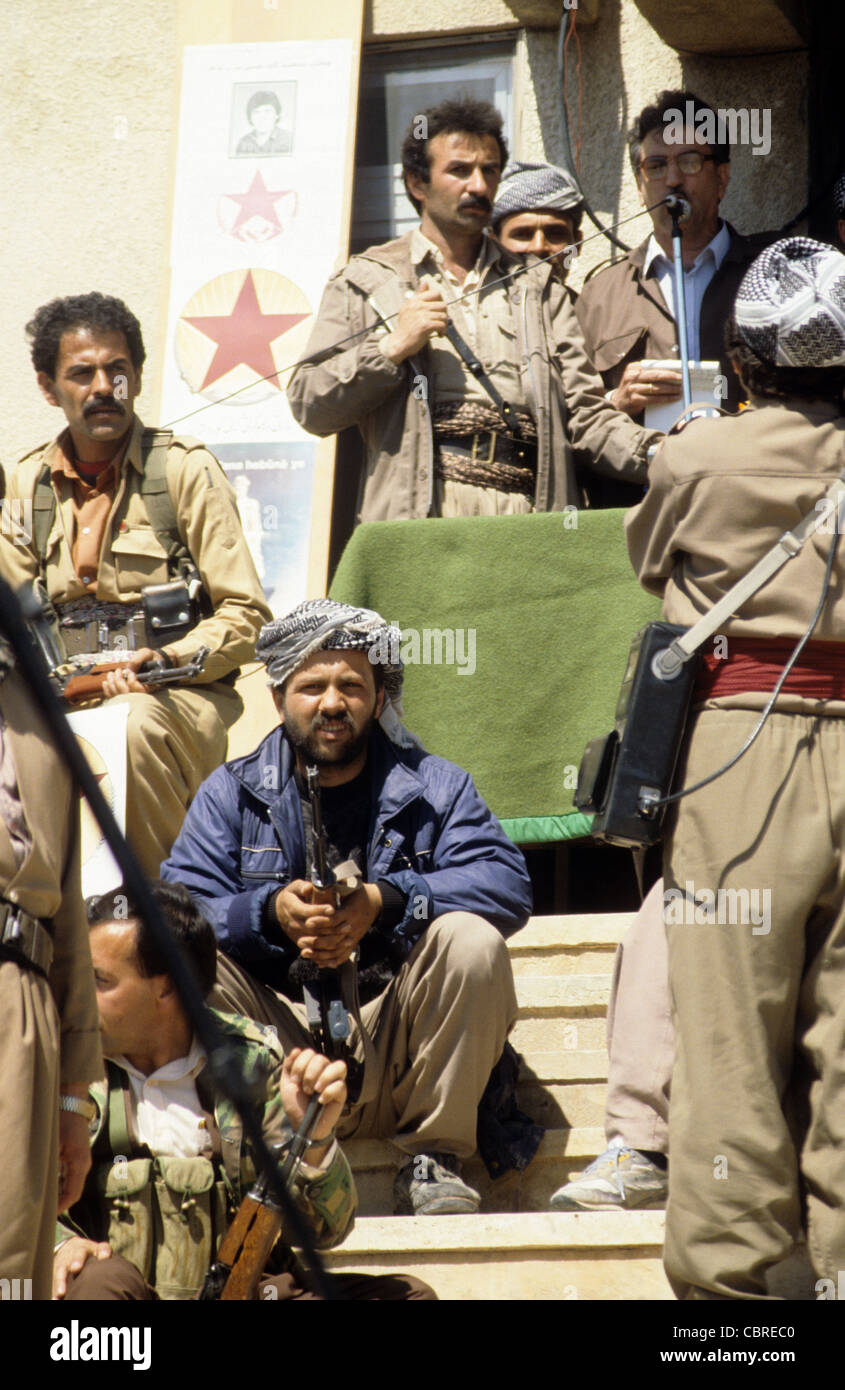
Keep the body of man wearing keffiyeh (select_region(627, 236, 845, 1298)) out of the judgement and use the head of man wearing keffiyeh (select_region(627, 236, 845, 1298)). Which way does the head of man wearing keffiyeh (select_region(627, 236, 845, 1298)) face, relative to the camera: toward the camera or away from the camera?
away from the camera

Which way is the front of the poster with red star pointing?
toward the camera

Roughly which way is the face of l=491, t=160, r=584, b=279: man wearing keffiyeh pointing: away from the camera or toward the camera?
toward the camera

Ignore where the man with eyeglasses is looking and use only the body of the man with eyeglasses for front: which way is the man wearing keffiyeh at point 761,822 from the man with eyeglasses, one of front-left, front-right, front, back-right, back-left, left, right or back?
front

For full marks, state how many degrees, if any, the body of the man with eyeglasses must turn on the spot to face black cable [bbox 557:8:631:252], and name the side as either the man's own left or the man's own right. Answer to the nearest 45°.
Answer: approximately 180°

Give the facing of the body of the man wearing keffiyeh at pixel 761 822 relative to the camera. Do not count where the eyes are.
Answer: away from the camera

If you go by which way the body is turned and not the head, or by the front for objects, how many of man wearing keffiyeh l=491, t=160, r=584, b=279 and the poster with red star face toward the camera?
2

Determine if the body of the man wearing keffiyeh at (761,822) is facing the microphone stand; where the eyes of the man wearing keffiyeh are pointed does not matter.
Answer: yes

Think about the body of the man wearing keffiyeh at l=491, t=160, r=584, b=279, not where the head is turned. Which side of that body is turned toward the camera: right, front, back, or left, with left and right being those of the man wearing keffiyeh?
front

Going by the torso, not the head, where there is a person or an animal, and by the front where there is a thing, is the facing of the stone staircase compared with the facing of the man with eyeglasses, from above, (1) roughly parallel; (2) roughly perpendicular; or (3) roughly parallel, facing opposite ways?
roughly parallel

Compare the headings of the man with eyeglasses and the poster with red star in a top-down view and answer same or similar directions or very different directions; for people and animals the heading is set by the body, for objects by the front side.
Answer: same or similar directions

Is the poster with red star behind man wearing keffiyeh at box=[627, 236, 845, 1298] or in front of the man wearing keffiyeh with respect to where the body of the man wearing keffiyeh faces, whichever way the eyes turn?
in front
